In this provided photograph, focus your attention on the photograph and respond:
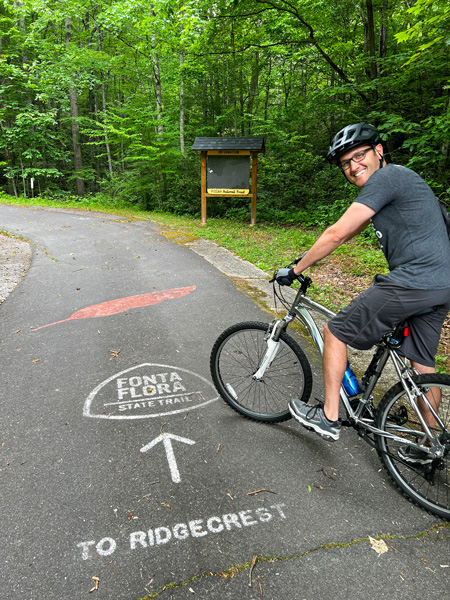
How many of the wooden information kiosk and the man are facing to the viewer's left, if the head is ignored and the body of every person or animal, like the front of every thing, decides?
1

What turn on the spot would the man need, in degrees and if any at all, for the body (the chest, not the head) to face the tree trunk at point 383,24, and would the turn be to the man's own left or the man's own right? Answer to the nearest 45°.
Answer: approximately 90° to the man's own right

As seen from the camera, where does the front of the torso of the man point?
to the viewer's left

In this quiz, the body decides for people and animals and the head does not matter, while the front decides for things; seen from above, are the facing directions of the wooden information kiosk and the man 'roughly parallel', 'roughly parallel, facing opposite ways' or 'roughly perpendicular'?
roughly perpendicular

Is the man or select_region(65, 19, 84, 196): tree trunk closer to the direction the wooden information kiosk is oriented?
the man

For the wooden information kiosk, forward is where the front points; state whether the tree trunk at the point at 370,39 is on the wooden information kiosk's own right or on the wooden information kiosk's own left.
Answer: on the wooden information kiosk's own left

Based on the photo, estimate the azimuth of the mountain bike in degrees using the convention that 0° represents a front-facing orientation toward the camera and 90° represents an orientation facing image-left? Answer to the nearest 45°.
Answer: approximately 135°

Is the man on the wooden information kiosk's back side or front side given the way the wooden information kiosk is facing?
on the front side

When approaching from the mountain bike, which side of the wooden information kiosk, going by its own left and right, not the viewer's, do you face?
front

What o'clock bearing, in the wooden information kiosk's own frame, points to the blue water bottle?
The blue water bottle is roughly at 12 o'clock from the wooden information kiosk.

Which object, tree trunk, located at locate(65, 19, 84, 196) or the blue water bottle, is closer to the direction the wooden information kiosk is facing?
the blue water bottle
